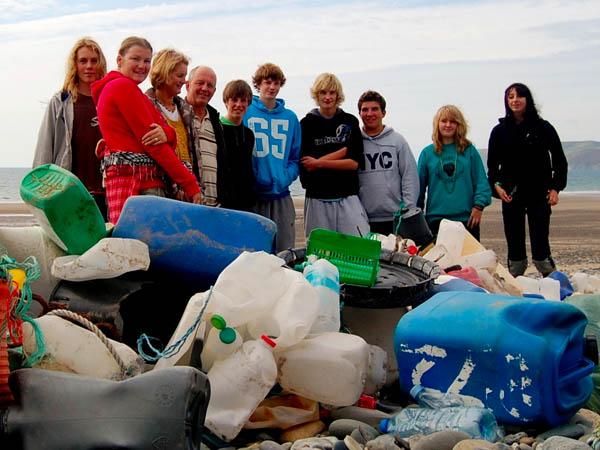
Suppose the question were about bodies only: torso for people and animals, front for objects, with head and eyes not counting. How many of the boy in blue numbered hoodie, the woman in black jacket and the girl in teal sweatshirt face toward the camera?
3

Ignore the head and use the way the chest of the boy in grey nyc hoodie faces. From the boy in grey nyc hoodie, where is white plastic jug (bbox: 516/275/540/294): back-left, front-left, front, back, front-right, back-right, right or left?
left

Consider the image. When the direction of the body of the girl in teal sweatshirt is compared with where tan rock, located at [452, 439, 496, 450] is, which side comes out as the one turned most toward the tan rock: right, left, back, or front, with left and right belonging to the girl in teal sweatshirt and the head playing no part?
front

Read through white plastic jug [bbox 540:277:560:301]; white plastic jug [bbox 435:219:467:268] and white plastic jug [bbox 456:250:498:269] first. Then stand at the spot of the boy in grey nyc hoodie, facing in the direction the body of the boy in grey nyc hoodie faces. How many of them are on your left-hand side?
3

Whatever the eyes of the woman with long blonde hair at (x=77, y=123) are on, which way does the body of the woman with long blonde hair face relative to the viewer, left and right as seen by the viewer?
facing the viewer and to the right of the viewer

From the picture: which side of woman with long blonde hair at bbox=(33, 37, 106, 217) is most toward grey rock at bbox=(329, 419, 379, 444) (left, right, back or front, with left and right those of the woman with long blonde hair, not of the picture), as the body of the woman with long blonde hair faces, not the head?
front

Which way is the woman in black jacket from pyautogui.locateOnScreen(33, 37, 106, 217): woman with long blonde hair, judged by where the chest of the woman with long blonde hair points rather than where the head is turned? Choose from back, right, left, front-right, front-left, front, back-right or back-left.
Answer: front-left

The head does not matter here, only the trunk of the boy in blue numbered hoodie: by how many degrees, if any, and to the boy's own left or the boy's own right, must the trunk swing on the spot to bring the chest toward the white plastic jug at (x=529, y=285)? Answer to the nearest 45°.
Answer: approximately 90° to the boy's own left

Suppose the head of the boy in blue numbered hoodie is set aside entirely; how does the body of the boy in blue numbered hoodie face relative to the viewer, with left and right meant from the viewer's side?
facing the viewer

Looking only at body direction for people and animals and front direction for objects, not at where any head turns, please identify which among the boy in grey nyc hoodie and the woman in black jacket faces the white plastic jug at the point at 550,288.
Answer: the woman in black jacket

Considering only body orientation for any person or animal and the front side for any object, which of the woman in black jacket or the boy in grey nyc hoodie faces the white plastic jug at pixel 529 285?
the woman in black jacket

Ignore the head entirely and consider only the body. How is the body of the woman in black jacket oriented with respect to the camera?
toward the camera

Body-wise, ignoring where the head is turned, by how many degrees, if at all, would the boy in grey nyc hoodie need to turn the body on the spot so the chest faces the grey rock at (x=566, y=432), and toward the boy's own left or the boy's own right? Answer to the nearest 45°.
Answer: approximately 45° to the boy's own left

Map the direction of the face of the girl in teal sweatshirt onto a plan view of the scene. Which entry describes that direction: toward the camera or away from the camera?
toward the camera

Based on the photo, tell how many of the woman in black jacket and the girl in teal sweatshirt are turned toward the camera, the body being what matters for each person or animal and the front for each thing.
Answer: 2

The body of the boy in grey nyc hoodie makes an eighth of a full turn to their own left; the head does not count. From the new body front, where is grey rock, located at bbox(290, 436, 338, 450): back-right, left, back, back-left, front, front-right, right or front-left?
front
